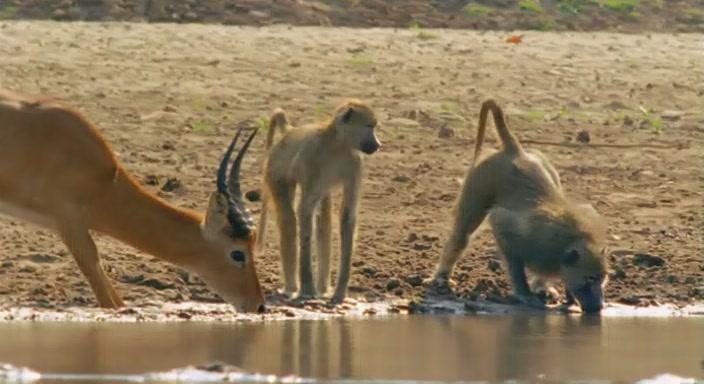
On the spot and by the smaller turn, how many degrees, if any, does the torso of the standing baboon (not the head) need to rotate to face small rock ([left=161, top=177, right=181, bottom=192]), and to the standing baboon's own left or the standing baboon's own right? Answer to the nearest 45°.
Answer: approximately 180°

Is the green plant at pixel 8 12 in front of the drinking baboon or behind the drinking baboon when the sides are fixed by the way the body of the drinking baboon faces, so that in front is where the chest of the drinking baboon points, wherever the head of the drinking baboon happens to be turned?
behind

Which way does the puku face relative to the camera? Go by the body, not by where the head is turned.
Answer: to the viewer's right

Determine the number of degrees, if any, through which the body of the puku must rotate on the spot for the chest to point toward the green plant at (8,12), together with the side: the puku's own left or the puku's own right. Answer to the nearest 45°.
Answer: approximately 90° to the puku's own left

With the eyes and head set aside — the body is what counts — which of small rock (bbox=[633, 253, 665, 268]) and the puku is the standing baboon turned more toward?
the small rock

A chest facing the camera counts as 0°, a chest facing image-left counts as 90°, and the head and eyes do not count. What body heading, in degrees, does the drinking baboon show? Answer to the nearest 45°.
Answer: approximately 315°
